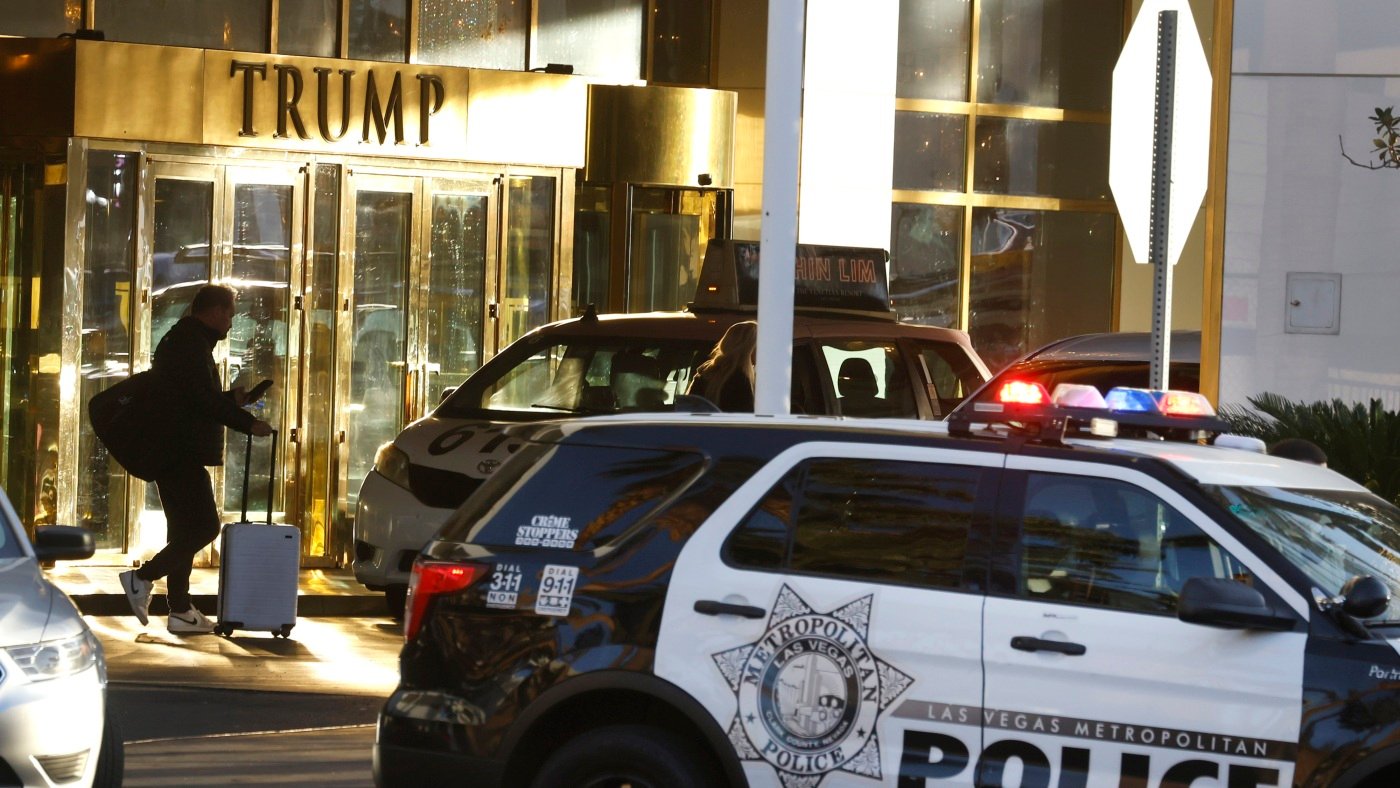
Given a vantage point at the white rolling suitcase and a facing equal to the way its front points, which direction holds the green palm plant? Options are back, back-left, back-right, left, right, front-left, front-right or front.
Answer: front-left

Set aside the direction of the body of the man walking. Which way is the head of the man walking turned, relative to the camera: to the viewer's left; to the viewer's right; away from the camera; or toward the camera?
to the viewer's right

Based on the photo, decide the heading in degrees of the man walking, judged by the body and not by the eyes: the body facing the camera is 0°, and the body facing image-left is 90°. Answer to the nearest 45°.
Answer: approximately 270°

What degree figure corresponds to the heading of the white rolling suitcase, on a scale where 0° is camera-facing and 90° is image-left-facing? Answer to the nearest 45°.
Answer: approximately 0°
